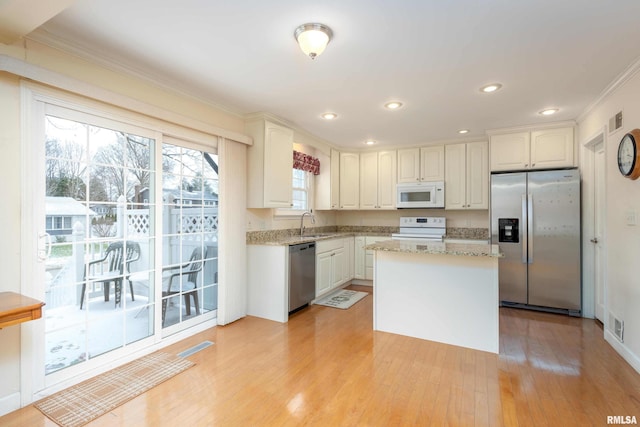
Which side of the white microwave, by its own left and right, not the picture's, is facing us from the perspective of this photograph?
front

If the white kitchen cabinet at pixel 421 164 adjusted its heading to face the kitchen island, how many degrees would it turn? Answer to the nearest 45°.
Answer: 0° — it already faces it

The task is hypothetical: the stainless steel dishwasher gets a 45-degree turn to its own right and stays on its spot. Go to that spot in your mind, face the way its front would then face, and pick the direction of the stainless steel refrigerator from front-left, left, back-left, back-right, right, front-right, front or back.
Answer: left

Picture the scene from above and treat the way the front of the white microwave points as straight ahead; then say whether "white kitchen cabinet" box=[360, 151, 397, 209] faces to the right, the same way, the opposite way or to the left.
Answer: the same way

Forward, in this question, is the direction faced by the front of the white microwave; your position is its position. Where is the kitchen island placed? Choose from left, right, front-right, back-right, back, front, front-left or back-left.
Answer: front

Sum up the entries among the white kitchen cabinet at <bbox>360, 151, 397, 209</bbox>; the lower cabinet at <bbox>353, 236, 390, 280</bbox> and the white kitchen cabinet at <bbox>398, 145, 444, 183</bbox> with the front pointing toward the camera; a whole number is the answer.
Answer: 3

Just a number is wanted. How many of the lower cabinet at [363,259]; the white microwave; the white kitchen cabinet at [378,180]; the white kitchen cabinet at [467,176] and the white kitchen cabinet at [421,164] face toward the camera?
5

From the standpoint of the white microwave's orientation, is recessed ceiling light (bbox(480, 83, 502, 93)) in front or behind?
in front

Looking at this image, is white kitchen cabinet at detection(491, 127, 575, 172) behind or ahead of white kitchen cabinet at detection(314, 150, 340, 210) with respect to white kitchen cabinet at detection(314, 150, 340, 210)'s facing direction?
ahead

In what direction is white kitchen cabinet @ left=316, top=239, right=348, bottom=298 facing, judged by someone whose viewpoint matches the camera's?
facing the viewer and to the right of the viewer

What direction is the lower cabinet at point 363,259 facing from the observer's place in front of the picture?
facing the viewer

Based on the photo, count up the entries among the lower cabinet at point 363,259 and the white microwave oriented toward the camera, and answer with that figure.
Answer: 2

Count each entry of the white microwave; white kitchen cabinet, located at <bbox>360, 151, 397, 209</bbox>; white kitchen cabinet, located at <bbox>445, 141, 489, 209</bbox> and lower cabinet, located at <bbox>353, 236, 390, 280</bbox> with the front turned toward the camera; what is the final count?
4

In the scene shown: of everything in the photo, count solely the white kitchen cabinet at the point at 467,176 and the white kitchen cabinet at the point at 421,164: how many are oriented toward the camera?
2

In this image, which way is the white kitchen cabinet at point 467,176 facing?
toward the camera
